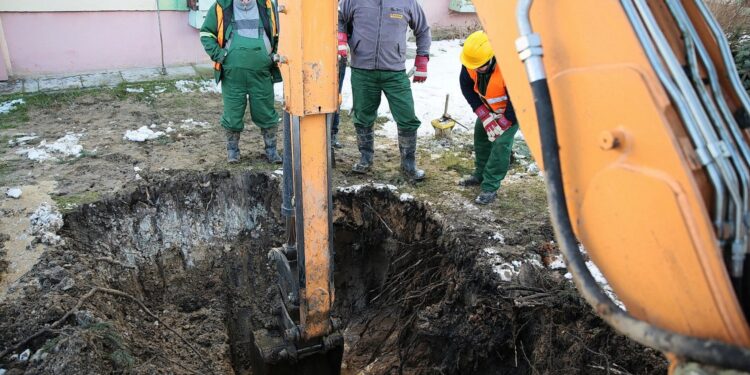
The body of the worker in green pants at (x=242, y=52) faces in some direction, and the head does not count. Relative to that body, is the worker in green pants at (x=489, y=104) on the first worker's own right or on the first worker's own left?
on the first worker's own left

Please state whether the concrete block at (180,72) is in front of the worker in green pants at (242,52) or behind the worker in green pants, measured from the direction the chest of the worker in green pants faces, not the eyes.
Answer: behind

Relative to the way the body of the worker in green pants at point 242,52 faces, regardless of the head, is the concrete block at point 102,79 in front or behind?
behind

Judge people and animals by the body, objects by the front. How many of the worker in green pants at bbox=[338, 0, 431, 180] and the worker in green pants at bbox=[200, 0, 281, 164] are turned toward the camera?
2

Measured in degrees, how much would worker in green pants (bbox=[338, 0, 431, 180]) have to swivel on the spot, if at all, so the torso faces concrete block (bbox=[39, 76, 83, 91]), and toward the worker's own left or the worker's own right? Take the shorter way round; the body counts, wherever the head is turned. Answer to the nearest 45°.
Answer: approximately 135° to the worker's own right

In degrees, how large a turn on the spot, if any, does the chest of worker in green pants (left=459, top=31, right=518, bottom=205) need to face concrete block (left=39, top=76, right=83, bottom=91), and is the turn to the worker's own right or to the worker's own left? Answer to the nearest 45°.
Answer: approximately 45° to the worker's own right

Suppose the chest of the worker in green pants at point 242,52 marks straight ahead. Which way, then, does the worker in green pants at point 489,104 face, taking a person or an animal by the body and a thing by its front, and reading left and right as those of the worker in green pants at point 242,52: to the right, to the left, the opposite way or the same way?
to the right

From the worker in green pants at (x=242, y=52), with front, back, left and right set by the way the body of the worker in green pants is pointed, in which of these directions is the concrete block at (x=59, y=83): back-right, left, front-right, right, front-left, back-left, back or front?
back-right

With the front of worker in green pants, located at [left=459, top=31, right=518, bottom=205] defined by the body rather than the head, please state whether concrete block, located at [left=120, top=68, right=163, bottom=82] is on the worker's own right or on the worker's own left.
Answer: on the worker's own right
